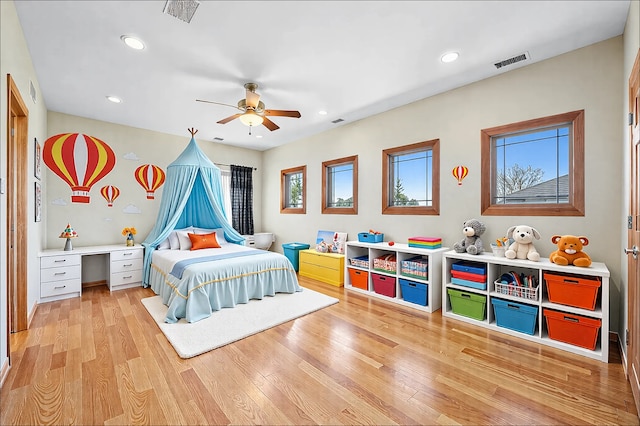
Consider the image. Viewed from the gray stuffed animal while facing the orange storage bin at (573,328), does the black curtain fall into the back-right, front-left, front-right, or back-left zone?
back-right

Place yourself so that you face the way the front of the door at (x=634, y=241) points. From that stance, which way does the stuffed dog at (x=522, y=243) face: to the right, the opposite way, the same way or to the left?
to the left

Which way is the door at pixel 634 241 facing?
to the viewer's left

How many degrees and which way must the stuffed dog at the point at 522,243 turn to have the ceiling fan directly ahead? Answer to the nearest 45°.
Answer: approximately 45° to its right

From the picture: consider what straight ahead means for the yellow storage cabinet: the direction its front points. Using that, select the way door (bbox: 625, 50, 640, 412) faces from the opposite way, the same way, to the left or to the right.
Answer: to the right

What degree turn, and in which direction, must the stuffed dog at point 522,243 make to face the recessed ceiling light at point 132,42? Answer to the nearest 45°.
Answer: approximately 45° to its right

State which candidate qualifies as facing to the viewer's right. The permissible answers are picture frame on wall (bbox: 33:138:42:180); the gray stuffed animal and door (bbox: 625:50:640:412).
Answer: the picture frame on wall

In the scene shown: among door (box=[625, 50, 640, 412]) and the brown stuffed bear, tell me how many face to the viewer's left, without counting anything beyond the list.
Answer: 1

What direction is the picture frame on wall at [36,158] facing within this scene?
to the viewer's right

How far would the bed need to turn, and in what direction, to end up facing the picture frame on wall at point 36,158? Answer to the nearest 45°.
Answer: approximately 135° to its right
